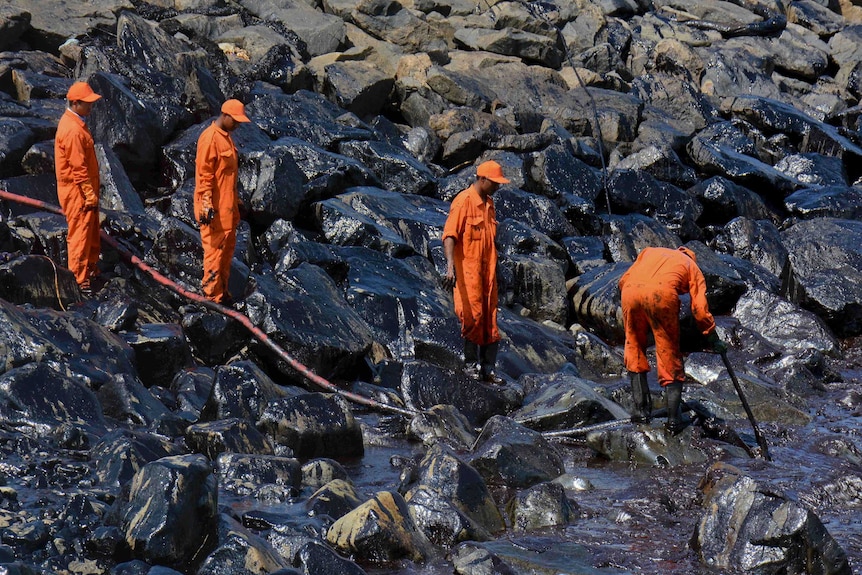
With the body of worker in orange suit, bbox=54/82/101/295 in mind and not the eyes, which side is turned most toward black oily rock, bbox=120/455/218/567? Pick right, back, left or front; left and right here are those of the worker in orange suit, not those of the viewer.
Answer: right

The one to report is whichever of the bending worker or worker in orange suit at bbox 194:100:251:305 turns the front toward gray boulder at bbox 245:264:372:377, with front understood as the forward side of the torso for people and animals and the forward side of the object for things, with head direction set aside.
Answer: the worker in orange suit

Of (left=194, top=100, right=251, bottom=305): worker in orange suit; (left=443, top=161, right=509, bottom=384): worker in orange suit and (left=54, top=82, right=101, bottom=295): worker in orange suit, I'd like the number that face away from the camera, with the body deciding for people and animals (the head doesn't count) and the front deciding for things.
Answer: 0

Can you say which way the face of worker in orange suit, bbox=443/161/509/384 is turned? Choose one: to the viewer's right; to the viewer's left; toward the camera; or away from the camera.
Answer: to the viewer's right

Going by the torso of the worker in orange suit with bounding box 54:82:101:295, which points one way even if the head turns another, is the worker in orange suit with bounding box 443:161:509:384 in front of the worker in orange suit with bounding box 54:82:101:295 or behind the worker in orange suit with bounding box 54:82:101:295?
in front

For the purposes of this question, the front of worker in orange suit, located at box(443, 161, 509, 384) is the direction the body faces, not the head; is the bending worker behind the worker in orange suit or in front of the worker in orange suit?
in front

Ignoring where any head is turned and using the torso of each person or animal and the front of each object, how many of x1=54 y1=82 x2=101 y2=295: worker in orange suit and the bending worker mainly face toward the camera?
0

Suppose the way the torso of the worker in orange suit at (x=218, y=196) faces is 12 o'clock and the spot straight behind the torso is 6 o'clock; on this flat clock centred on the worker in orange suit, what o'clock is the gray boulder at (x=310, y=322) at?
The gray boulder is roughly at 12 o'clock from the worker in orange suit.

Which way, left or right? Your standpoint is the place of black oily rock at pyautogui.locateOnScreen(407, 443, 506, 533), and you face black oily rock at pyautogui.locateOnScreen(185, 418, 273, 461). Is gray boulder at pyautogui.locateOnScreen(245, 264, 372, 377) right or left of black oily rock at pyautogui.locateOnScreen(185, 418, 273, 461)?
right

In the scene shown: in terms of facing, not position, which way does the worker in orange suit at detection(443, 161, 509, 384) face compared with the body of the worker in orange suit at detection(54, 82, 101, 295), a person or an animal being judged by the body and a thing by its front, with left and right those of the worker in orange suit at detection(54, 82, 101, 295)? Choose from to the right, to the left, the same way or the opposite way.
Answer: to the right

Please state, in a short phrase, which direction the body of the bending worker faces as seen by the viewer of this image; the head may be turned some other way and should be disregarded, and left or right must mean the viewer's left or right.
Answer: facing away from the viewer and to the right of the viewer

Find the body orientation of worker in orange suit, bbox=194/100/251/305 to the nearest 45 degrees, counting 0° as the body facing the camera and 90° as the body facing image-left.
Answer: approximately 315°

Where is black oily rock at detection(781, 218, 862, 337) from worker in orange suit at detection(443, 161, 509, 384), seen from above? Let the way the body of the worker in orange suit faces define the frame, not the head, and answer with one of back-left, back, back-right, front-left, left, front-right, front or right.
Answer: left

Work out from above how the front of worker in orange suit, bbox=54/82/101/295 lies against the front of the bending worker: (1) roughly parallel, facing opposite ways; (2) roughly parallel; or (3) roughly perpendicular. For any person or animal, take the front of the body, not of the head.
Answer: roughly perpendicular

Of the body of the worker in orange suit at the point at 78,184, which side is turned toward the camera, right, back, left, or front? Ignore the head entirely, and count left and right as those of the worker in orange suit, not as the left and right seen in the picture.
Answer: right

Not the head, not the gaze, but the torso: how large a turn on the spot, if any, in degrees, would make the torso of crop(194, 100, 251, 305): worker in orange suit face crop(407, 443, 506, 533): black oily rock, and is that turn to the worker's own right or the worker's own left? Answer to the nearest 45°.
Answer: approximately 45° to the worker's own right
